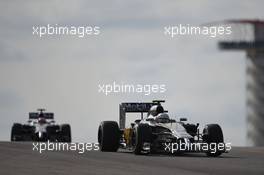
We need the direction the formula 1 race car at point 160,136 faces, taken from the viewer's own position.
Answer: facing the viewer and to the right of the viewer
